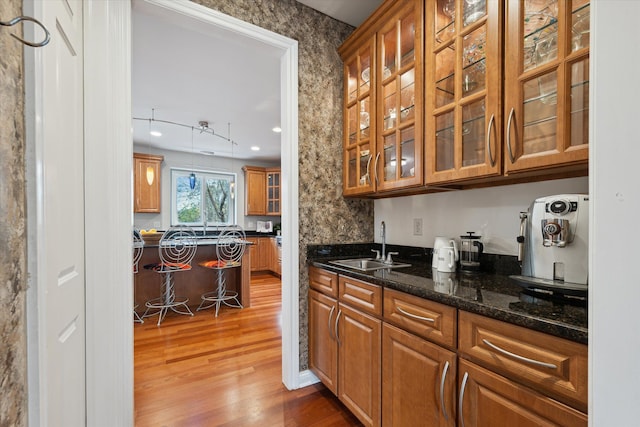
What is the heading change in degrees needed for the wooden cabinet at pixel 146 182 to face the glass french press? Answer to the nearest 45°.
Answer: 0° — it already faces it

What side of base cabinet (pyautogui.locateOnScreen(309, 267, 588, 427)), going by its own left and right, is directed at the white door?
front

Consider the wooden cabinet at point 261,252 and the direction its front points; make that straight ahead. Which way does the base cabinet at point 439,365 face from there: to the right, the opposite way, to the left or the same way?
to the right

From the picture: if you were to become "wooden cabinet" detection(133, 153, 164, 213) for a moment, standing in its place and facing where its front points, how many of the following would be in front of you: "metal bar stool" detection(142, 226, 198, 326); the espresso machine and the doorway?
3

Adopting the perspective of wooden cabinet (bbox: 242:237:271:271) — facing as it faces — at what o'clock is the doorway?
The doorway is roughly at 12 o'clock from the wooden cabinet.

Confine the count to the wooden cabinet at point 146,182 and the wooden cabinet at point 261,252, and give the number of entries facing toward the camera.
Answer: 2

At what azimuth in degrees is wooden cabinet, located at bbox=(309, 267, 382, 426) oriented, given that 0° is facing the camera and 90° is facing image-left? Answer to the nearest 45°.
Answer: approximately 45°

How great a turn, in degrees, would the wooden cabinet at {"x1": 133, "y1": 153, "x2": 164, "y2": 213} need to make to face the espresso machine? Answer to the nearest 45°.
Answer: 0° — it already faces it

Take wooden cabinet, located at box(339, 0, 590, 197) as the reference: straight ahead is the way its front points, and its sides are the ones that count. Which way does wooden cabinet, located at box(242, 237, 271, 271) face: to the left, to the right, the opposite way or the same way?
to the left

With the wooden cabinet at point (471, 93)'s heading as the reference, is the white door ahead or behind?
ahead
